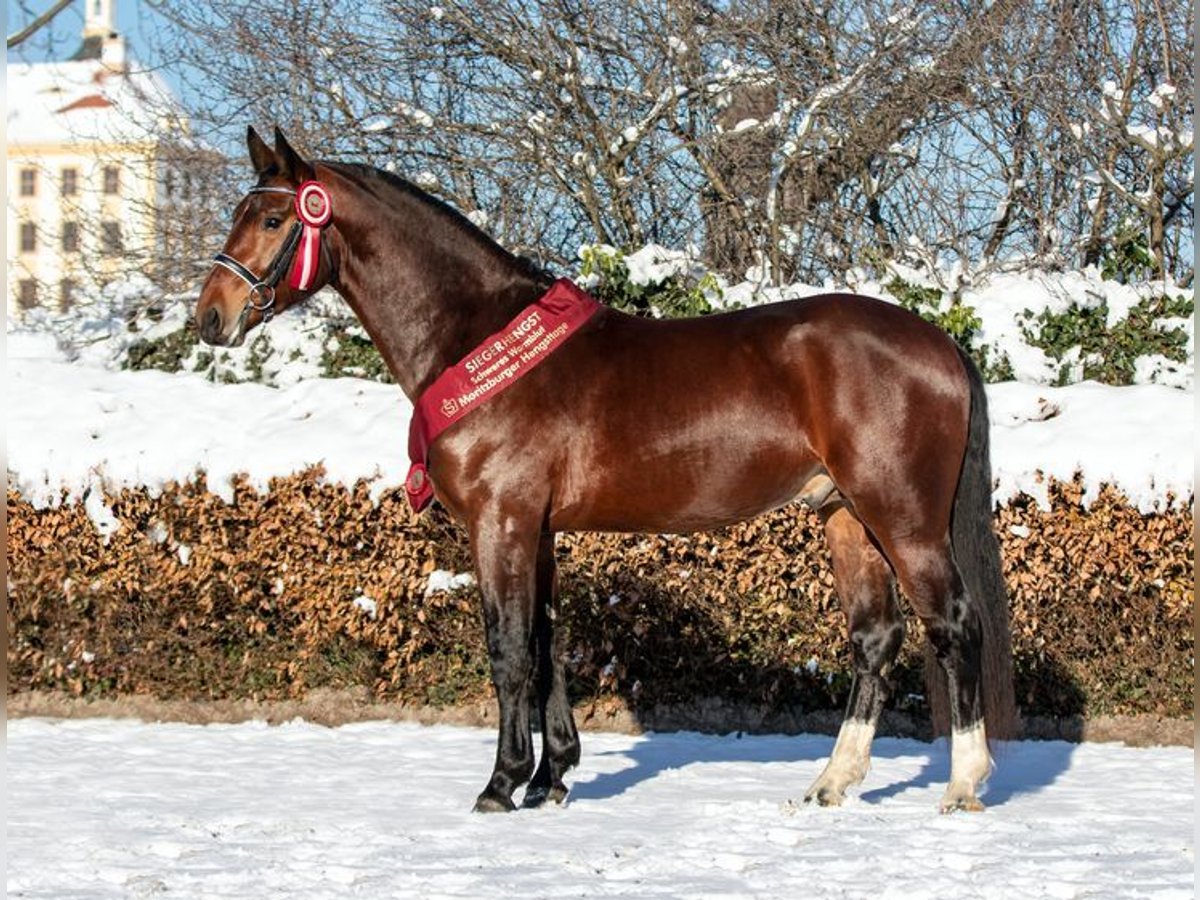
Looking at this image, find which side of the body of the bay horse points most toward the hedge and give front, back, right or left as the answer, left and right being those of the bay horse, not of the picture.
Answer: right

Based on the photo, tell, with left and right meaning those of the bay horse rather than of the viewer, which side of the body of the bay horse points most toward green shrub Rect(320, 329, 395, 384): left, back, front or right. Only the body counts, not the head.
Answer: right

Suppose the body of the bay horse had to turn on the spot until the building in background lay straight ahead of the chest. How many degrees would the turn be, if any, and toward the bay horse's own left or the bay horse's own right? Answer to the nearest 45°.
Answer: approximately 45° to the bay horse's own right

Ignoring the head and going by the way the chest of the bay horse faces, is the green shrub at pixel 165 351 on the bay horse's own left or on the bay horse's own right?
on the bay horse's own right

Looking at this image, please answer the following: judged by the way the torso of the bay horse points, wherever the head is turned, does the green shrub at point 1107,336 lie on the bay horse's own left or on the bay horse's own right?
on the bay horse's own right

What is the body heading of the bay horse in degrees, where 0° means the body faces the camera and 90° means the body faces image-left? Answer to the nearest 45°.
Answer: approximately 90°

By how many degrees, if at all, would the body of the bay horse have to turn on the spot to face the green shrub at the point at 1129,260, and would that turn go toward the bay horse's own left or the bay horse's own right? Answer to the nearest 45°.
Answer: approximately 135° to the bay horse's own right

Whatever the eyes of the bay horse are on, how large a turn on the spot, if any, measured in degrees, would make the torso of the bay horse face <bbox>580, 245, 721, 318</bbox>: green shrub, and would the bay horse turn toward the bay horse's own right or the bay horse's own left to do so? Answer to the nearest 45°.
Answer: approximately 90° to the bay horse's own right

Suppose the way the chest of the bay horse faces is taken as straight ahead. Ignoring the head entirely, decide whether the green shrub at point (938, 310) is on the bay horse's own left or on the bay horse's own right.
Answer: on the bay horse's own right

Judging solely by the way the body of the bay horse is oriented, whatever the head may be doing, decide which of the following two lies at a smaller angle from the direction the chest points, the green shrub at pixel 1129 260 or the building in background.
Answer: the building in background
